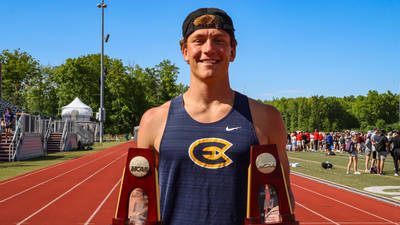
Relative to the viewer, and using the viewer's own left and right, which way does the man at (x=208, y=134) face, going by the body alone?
facing the viewer

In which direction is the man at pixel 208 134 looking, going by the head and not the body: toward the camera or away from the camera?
toward the camera

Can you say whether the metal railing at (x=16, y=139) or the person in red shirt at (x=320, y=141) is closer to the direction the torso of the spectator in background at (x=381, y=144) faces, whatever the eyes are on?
the person in red shirt

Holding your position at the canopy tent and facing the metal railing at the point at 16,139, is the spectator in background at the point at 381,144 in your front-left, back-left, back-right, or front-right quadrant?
front-left

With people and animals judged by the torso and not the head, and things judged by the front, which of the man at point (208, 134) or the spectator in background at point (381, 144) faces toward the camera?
the man

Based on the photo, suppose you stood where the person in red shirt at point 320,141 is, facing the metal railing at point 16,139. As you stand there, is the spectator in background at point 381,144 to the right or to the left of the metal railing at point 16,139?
left
